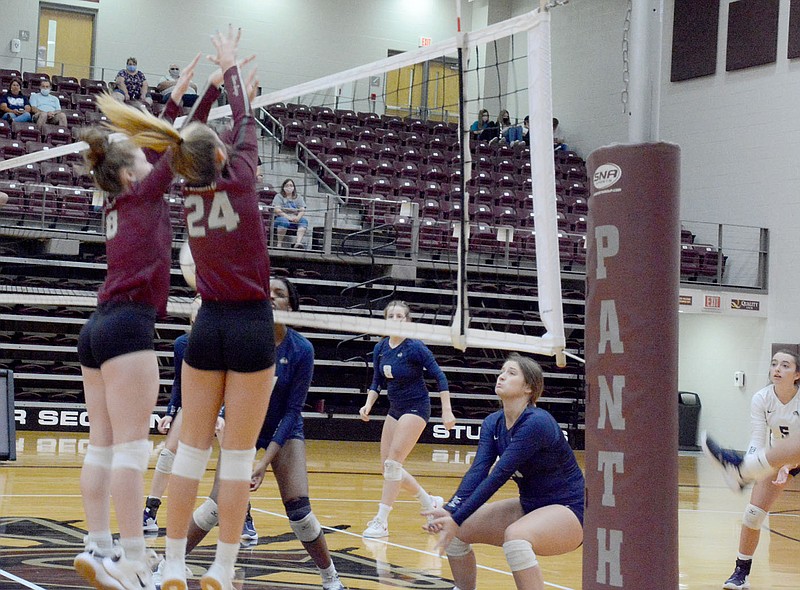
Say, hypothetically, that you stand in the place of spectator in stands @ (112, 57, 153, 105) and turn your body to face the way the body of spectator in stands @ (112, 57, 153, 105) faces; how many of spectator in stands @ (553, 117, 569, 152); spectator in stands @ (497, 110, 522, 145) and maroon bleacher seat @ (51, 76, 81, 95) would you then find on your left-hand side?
2

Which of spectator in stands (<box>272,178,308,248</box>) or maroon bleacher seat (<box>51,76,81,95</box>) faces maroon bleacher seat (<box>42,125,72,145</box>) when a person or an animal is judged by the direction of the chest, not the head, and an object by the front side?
maroon bleacher seat (<box>51,76,81,95</box>)

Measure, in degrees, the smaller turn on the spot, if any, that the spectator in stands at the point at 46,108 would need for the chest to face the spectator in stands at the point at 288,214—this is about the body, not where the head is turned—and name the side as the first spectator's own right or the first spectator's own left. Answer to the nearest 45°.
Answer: approximately 45° to the first spectator's own left

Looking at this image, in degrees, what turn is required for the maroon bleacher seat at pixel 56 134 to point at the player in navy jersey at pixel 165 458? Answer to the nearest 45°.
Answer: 0° — it already faces them

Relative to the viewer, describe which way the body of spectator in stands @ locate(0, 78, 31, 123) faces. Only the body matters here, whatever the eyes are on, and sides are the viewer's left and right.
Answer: facing the viewer

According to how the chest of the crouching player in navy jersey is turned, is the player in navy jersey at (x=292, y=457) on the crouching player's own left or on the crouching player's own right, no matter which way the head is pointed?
on the crouching player's own right

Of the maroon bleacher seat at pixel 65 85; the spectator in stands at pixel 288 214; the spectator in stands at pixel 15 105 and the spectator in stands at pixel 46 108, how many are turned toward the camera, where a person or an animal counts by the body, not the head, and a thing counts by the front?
4

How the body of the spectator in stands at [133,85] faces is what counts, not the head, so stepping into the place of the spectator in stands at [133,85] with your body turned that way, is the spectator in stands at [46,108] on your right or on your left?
on your right

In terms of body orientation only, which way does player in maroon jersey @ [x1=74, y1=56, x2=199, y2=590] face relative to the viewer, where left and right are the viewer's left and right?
facing away from the viewer and to the right of the viewer

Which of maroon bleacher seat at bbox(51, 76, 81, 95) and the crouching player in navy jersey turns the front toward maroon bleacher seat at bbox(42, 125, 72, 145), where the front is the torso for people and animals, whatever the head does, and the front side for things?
maroon bleacher seat at bbox(51, 76, 81, 95)

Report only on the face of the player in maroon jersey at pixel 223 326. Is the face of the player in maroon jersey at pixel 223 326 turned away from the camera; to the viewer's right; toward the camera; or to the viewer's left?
away from the camera

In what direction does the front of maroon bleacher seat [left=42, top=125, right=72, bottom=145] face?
toward the camera

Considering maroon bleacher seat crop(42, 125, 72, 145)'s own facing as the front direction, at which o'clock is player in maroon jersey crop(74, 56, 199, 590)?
The player in maroon jersey is roughly at 12 o'clock from the maroon bleacher seat.

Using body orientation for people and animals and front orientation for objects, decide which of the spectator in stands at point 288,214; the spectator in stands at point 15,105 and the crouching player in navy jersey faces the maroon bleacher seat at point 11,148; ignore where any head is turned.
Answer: the spectator in stands at point 15,105

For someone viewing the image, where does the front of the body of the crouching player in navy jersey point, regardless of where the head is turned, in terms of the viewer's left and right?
facing the viewer and to the left of the viewer

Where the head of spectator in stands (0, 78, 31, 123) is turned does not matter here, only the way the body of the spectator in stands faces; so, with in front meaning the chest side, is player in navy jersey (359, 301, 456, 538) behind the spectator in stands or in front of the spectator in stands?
in front

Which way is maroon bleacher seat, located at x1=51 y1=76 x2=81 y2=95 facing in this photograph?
toward the camera
